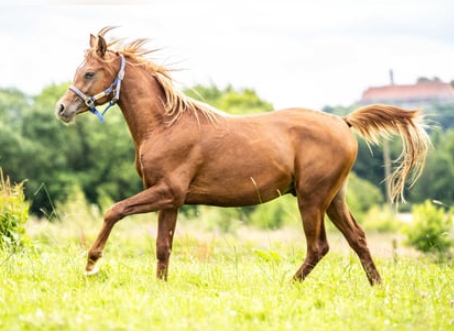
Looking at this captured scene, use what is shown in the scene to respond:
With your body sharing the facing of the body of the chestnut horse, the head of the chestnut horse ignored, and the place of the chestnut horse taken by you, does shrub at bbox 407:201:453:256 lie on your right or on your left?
on your right

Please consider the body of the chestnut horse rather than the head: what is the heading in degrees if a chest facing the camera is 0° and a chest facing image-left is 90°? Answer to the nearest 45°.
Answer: approximately 90°

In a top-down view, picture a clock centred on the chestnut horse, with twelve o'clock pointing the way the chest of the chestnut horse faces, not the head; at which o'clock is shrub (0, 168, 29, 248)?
The shrub is roughly at 1 o'clock from the chestnut horse.
